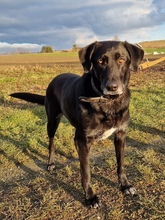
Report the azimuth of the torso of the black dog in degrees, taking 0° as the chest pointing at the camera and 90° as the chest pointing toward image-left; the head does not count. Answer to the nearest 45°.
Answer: approximately 315°
